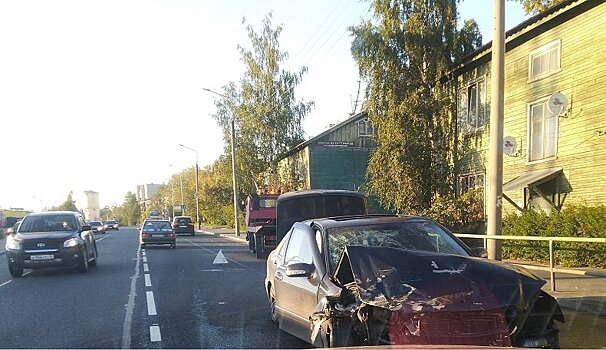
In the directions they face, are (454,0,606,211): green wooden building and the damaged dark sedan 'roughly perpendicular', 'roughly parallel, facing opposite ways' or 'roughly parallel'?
roughly perpendicular

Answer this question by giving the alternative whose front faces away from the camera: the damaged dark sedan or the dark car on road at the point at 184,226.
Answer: the dark car on road

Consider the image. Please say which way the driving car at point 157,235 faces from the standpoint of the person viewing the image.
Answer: facing away from the viewer

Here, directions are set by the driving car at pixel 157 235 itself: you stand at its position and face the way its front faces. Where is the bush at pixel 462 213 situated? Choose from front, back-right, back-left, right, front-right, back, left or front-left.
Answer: back-right

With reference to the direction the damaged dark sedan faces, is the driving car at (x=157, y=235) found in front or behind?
behind

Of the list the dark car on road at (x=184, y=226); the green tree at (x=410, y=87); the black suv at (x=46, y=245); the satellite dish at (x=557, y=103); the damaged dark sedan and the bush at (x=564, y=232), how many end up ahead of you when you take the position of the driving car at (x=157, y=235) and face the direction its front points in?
1

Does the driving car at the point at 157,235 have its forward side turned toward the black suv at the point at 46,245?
no

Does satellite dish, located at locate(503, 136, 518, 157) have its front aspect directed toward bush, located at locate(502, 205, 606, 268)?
no

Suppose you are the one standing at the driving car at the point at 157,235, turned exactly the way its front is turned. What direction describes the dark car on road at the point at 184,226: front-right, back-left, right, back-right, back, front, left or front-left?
front

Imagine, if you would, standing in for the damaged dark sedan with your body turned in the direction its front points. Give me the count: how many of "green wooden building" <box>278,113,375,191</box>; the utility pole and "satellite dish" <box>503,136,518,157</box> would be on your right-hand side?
0

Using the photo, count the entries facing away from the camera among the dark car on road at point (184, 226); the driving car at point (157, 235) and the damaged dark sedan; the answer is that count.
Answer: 2

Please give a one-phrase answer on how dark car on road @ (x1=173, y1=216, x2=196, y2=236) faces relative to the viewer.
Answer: facing away from the viewer

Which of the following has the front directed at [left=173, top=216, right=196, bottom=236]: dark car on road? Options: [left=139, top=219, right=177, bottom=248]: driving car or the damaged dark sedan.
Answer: [left=139, top=219, right=177, bottom=248]: driving car

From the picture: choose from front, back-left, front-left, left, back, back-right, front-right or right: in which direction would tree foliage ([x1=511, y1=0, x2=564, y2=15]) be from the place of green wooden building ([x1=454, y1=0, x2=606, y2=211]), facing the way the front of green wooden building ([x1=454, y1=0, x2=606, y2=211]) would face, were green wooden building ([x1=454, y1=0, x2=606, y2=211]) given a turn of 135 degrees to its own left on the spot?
left

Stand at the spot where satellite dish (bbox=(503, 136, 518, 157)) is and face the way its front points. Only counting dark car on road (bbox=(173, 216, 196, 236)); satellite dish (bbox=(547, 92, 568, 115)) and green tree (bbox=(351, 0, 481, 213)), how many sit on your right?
2

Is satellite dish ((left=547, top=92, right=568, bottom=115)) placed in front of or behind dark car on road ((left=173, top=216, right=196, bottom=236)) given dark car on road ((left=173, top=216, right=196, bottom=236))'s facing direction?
behind
